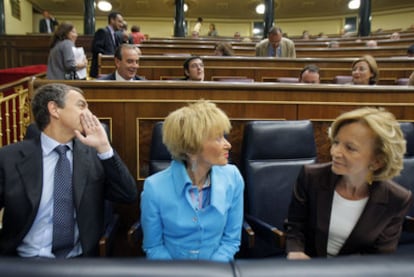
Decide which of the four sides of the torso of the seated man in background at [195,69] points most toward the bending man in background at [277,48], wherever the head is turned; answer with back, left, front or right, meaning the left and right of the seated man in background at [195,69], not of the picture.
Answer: left

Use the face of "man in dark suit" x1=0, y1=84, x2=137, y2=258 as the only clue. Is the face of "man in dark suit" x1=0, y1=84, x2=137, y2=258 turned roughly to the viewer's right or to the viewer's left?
to the viewer's right

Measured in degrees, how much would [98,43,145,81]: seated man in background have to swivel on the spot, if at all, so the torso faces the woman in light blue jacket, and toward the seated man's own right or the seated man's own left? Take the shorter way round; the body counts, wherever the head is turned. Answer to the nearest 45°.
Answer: approximately 45° to the seated man's own right

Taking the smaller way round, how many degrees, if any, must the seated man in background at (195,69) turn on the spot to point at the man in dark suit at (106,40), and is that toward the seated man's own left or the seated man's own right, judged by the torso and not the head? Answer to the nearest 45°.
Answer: approximately 180°

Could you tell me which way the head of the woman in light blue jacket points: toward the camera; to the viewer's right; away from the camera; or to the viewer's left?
to the viewer's right

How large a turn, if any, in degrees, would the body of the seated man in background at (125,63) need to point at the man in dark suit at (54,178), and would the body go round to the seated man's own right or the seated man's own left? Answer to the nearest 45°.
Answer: approximately 45° to the seated man's own right

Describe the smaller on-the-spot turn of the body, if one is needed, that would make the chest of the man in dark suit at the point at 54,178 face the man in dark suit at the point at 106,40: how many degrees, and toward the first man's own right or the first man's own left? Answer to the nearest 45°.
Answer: approximately 180°

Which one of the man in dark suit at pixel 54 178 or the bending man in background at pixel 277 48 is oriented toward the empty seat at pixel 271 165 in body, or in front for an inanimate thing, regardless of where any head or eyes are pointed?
the bending man in background

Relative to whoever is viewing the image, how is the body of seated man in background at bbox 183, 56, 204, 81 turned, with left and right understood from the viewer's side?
facing the viewer and to the right of the viewer

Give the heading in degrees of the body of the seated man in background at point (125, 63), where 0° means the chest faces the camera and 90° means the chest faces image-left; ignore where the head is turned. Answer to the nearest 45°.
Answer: approximately 315°
